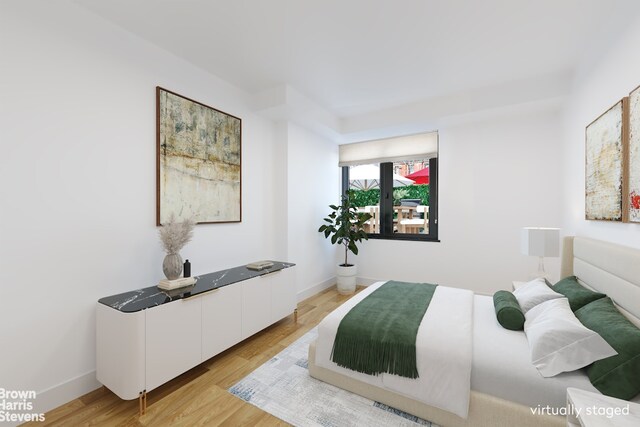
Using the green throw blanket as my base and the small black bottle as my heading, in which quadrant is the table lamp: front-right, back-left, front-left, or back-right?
back-right

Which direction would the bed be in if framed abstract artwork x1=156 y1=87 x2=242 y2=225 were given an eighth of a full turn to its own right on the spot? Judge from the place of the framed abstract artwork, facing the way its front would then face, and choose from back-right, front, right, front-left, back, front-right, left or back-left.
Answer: front-left

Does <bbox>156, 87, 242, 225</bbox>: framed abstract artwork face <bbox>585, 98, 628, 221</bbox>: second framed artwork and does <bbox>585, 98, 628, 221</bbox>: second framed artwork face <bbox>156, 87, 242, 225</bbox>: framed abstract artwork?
yes

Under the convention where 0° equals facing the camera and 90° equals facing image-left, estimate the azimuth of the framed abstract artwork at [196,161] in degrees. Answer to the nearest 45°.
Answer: approximately 315°

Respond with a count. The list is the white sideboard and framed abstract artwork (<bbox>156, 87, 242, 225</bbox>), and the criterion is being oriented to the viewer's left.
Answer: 0

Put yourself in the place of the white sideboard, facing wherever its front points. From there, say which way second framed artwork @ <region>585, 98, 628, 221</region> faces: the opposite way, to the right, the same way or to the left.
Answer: the opposite way

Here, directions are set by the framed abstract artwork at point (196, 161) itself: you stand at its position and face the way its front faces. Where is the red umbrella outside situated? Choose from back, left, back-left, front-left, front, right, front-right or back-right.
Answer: front-left

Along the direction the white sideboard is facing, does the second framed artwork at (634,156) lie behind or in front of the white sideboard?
in front

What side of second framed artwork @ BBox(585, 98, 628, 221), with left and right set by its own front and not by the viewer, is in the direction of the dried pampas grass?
front

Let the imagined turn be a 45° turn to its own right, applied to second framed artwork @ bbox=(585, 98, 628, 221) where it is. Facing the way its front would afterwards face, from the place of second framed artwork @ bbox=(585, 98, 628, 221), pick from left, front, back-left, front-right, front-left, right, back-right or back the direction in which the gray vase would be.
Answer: front-left

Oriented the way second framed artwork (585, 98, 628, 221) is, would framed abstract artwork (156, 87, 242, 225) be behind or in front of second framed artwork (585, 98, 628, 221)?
in front

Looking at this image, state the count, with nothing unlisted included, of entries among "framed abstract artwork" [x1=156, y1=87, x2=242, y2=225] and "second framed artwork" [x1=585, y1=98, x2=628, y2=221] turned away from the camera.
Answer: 0
